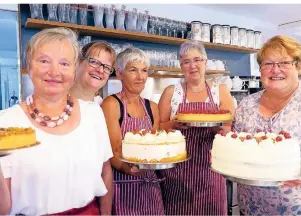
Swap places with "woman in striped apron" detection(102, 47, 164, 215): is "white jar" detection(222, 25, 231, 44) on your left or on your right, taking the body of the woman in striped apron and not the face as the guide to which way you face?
on your left

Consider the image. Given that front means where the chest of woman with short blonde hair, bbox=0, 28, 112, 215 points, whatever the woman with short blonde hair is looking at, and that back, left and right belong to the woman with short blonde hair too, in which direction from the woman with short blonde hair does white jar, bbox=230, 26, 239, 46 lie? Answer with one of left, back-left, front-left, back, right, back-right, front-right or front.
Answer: back-left

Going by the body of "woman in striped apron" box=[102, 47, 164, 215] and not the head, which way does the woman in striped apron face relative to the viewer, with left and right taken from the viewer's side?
facing the viewer and to the right of the viewer

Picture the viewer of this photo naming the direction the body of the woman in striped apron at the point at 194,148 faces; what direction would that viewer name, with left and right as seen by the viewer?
facing the viewer

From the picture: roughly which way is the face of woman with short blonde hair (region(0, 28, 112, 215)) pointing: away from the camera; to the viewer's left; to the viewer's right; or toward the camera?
toward the camera

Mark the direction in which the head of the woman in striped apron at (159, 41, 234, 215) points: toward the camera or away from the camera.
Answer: toward the camera

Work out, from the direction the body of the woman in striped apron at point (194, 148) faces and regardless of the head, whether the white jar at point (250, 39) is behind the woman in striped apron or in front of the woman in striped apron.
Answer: behind

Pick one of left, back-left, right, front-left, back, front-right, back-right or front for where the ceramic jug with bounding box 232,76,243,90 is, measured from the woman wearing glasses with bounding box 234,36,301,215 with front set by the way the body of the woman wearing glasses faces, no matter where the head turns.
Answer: back-right

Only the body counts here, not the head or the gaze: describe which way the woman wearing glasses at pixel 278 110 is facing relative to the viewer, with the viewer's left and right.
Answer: facing the viewer and to the left of the viewer

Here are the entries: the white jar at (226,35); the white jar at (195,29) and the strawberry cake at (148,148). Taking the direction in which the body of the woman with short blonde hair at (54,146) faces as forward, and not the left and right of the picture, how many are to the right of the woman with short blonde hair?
0

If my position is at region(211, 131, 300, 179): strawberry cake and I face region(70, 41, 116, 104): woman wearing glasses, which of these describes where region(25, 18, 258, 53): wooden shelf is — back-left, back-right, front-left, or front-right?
front-right

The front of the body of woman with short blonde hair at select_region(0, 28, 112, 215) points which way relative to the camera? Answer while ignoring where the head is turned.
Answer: toward the camera

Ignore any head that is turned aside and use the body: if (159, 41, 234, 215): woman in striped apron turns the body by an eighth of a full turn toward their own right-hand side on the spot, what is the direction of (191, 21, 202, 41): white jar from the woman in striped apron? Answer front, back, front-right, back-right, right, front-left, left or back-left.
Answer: back-right

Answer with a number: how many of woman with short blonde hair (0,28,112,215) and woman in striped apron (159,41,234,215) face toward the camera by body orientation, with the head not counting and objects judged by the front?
2
